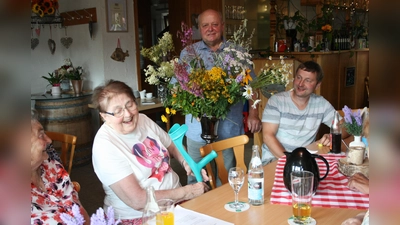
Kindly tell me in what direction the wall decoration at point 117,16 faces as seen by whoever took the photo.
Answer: facing the viewer

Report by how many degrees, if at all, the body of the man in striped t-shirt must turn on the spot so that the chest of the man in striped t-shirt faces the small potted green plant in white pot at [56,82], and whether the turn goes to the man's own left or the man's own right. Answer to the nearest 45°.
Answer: approximately 135° to the man's own right

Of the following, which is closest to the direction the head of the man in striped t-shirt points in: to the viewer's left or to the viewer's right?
to the viewer's left

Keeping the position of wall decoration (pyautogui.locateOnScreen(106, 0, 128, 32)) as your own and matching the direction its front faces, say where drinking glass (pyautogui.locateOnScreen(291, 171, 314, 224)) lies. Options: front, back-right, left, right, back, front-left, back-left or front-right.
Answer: front

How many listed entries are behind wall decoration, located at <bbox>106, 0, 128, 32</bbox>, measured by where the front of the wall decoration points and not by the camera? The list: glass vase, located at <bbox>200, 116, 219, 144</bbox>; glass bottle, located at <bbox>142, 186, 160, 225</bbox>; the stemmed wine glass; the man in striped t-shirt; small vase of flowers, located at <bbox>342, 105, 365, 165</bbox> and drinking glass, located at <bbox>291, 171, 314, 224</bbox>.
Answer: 0

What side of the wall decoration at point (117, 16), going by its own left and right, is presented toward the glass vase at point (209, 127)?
front

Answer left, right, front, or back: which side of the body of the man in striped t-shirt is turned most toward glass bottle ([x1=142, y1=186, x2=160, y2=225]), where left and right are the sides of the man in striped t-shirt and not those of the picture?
front

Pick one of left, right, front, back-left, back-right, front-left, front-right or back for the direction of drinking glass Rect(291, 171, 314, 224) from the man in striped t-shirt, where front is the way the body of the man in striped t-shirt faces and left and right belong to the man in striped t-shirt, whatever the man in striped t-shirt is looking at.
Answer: front

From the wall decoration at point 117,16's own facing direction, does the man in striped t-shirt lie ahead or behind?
ahead

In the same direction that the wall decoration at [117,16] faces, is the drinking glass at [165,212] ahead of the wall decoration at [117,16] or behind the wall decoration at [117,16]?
ahead

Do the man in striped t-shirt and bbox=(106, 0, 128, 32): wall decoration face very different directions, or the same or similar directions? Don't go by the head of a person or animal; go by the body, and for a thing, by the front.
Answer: same or similar directions

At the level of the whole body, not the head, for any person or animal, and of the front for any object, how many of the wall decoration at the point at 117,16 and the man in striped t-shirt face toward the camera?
2

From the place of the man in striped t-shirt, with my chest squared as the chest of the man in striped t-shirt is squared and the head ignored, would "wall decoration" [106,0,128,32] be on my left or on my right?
on my right

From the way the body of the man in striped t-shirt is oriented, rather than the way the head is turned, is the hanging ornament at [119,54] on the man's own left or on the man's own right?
on the man's own right

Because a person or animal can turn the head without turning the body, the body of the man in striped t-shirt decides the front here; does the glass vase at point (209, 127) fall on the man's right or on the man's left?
on the man's right
